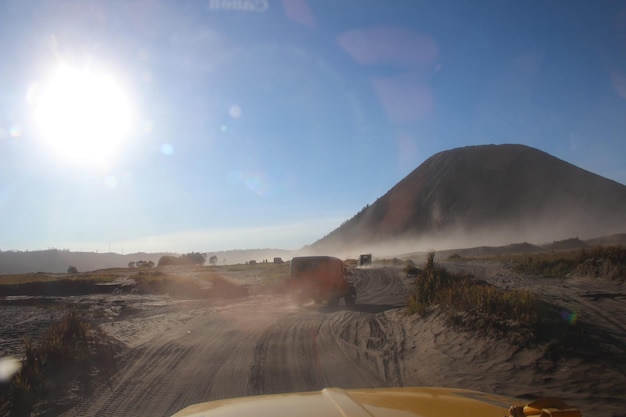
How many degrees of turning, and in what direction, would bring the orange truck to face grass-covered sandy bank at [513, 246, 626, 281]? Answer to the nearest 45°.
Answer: approximately 45° to its right

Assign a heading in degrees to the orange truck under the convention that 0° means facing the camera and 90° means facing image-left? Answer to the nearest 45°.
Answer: approximately 225°

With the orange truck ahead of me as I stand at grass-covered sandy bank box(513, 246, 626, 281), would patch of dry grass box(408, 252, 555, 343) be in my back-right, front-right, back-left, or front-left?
front-left

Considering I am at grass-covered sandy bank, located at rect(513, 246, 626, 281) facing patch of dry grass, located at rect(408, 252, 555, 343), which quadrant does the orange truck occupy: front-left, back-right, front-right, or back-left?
front-right

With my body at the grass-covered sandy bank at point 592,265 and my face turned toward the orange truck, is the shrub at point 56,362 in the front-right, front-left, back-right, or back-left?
front-left

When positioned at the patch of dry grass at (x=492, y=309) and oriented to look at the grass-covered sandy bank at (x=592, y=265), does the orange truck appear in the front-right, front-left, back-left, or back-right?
front-left

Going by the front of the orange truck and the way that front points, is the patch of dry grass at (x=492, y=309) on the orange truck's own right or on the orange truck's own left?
on the orange truck's own right

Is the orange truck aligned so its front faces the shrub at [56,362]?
no

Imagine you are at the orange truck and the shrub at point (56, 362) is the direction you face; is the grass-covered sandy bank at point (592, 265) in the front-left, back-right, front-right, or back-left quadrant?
back-left

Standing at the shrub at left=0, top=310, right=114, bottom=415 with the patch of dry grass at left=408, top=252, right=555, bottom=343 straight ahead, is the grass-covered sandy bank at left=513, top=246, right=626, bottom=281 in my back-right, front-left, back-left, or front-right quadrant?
front-left

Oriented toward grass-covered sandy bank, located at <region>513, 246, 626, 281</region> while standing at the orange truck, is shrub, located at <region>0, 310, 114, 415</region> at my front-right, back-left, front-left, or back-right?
back-right
